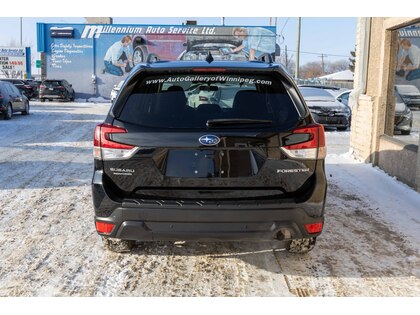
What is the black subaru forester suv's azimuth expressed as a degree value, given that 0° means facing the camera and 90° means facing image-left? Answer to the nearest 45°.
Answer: approximately 180°

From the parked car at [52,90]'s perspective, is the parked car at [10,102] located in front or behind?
behind

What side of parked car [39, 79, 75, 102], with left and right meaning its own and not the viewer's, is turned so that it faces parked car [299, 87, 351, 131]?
right

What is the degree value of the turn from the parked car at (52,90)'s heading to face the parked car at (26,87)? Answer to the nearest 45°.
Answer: approximately 90° to its left

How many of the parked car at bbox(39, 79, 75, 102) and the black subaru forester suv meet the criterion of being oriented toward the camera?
0

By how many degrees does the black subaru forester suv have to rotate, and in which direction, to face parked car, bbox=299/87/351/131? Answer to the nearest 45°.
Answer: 0° — it already faces it

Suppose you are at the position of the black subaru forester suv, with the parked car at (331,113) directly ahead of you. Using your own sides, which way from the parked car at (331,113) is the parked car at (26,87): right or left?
left

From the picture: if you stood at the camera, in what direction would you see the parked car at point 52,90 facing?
facing away from the viewer and to the right of the viewer
